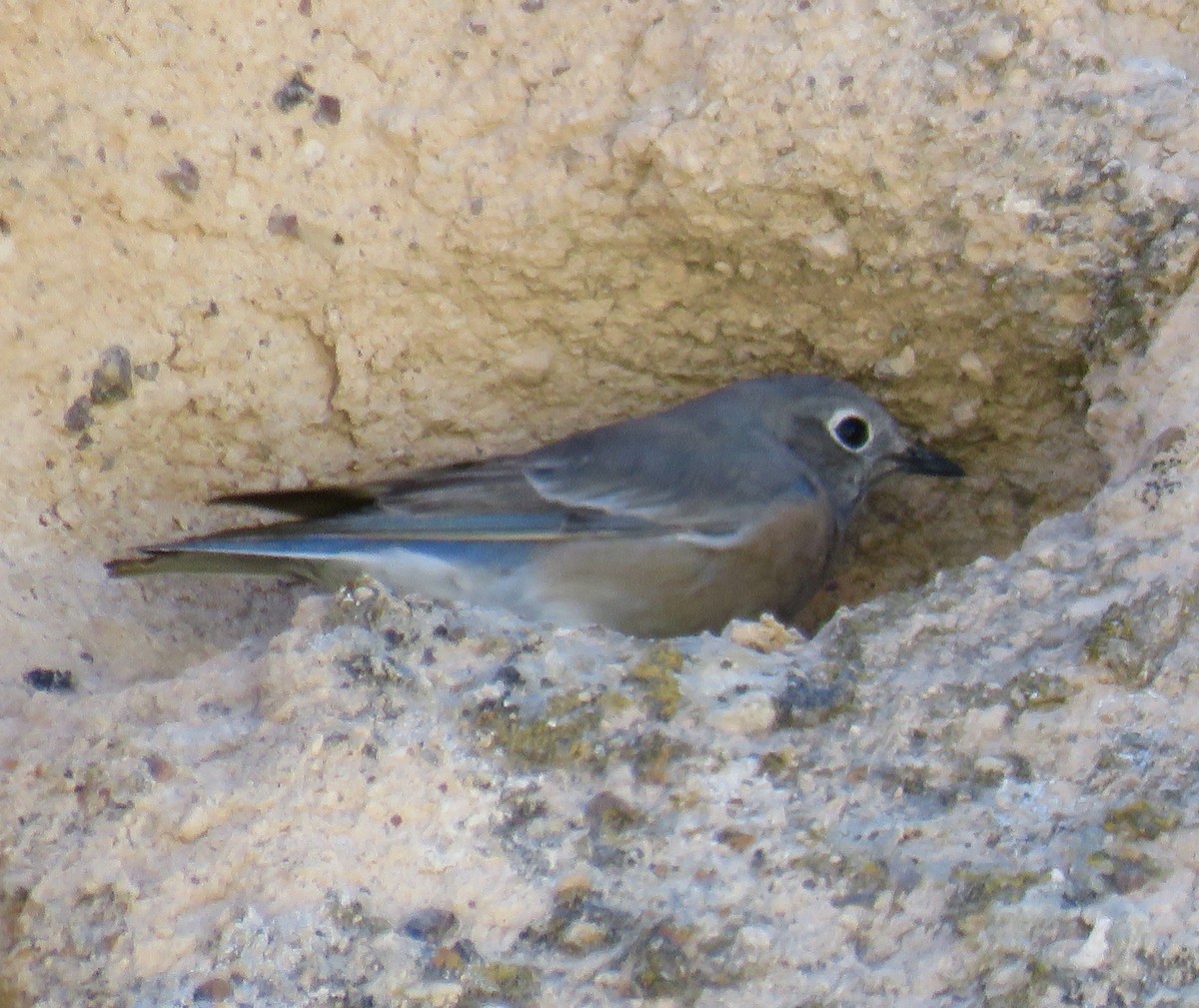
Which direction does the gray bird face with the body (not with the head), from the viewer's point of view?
to the viewer's right
